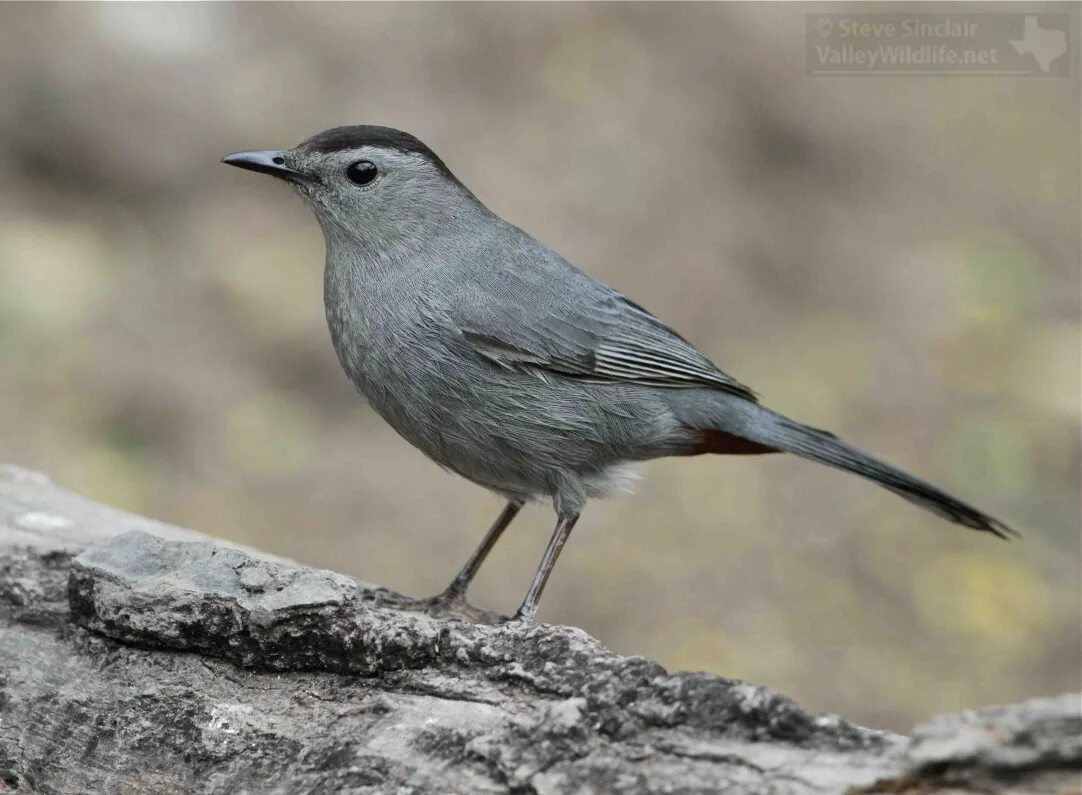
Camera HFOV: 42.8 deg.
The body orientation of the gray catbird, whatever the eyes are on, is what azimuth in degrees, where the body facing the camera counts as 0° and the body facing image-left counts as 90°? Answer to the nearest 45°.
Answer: approximately 90°
